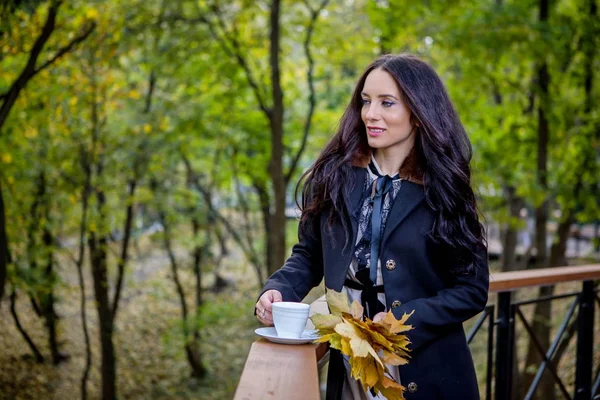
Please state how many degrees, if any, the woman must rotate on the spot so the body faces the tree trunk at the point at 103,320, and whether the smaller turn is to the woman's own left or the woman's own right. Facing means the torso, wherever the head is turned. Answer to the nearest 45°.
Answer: approximately 90° to the woman's own right

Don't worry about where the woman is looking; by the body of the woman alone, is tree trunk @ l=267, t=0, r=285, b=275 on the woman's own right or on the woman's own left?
on the woman's own right

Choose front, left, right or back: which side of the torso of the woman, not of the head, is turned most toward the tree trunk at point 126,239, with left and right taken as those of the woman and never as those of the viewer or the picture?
right

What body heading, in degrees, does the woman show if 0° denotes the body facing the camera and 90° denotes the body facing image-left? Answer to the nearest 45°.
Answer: approximately 45°

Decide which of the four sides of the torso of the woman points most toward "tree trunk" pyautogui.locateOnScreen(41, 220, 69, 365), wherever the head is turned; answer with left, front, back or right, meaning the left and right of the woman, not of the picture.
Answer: right

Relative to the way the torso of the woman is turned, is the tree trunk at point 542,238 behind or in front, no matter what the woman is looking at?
behind
